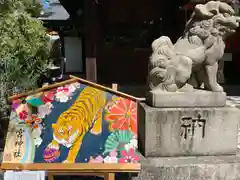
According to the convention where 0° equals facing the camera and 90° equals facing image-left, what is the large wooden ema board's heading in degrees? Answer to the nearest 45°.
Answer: approximately 0°

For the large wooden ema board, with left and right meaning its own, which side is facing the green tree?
back

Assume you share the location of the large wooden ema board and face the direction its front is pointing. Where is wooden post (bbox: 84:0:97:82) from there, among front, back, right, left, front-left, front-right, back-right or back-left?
back

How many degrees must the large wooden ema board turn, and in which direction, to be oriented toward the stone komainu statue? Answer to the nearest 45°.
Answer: approximately 90° to its left
